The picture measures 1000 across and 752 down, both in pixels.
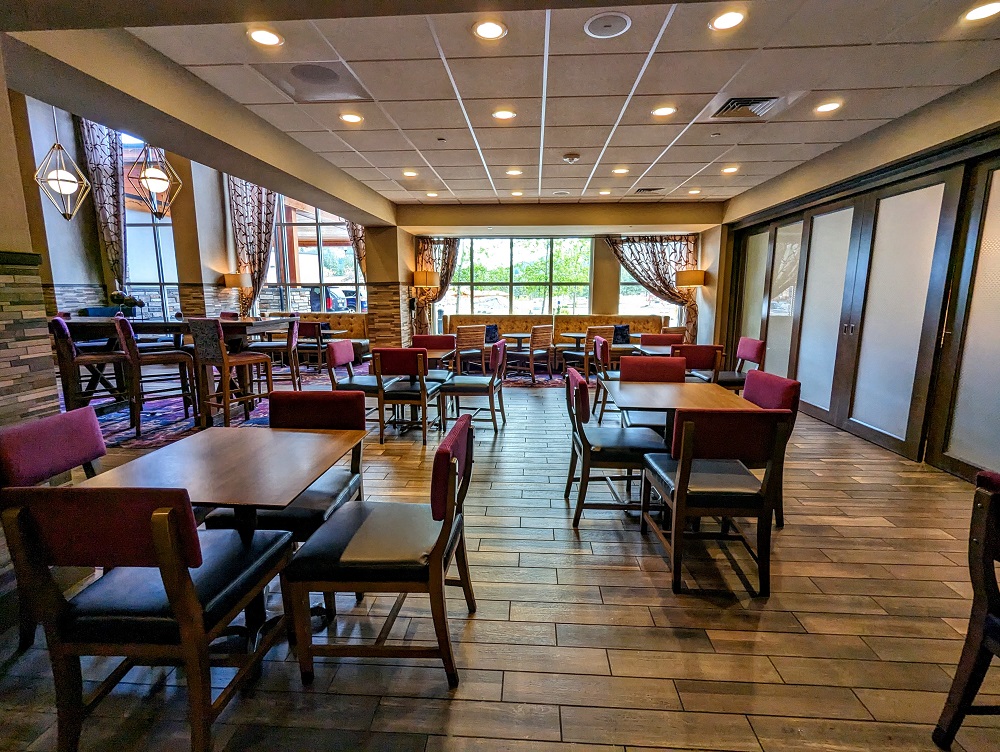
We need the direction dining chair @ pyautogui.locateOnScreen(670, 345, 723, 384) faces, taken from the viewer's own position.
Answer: facing away from the viewer

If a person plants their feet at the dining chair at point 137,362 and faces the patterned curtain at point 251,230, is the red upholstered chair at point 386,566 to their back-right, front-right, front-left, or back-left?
back-right

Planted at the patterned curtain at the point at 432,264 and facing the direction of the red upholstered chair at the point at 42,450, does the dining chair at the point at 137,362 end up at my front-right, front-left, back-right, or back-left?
front-right

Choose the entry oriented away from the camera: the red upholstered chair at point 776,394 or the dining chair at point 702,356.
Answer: the dining chair

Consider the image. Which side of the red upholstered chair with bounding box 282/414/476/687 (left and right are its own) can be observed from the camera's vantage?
left

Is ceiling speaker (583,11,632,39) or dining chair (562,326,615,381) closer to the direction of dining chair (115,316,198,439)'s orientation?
the dining chair

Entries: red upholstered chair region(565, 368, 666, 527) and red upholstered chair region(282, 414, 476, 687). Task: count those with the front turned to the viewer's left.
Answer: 1

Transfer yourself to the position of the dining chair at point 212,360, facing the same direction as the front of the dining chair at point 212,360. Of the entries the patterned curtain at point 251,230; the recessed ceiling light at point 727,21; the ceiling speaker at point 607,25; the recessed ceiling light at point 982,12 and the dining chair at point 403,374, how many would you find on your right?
4

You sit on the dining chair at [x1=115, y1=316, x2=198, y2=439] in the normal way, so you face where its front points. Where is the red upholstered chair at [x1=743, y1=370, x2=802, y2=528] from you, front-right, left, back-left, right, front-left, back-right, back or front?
front-right

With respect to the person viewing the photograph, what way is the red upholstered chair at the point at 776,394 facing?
facing the viewer and to the left of the viewer

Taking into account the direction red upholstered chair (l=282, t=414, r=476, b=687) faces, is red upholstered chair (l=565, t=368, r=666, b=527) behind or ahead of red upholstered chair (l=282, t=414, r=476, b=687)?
behind

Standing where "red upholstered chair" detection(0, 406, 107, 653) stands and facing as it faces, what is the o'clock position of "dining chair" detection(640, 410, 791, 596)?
The dining chair is roughly at 12 o'clock from the red upholstered chair.

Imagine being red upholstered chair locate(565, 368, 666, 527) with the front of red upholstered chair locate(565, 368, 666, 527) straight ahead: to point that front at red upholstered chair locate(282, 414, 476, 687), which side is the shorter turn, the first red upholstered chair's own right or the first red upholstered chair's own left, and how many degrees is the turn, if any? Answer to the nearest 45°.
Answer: approximately 135° to the first red upholstered chair's own right

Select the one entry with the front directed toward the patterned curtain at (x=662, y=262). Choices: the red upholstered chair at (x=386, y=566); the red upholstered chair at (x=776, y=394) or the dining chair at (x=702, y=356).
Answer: the dining chair
